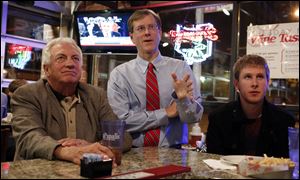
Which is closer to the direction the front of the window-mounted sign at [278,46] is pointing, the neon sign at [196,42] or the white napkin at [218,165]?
the white napkin

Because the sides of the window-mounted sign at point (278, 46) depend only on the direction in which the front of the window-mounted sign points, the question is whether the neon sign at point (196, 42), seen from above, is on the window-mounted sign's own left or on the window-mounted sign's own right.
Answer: on the window-mounted sign's own right

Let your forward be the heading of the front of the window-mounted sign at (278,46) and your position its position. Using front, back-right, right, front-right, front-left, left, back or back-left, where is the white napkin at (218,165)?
front

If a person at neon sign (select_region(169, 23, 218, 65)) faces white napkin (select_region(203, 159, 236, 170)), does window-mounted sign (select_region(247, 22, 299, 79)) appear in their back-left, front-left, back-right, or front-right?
front-left

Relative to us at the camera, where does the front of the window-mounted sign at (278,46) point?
facing the viewer
